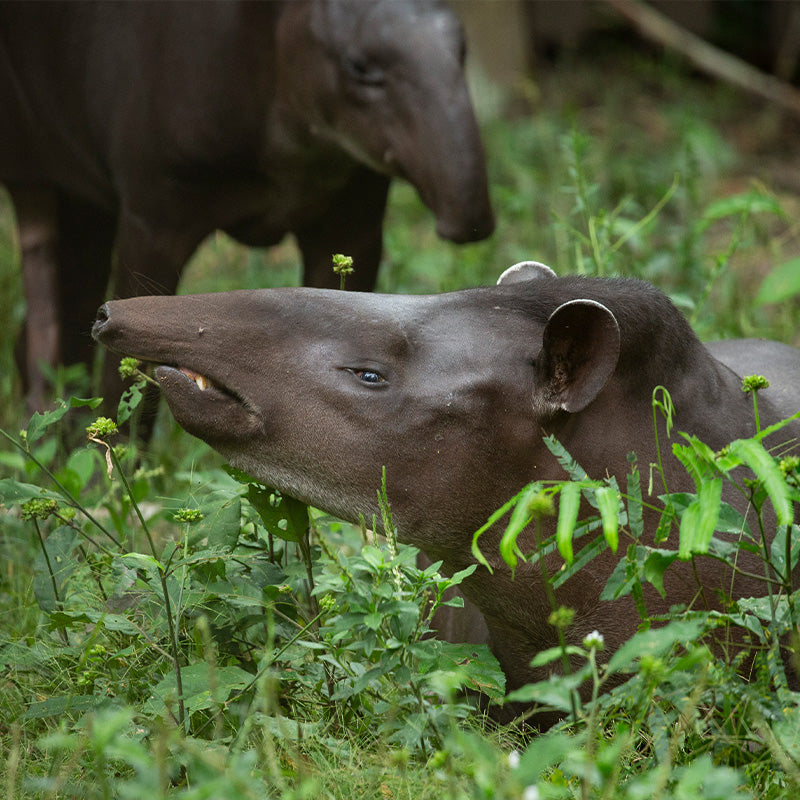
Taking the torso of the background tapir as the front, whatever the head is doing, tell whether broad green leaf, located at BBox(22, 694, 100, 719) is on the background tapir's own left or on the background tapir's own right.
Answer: on the background tapir's own right

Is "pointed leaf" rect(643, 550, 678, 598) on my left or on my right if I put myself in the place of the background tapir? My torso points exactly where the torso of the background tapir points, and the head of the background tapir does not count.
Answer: on my right

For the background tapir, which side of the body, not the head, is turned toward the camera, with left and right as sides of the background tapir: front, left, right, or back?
right

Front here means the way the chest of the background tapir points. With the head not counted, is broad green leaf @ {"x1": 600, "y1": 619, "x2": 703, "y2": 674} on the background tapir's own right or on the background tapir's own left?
on the background tapir's own right

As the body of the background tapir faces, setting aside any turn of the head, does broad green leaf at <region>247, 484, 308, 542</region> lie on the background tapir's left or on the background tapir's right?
on the background tapir's right

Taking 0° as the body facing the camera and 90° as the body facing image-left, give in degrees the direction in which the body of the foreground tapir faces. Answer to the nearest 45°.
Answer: approximately 90°

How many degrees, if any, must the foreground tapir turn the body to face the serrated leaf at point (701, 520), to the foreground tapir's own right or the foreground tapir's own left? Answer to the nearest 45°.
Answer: approximately 135° to the foreground tapir's own left

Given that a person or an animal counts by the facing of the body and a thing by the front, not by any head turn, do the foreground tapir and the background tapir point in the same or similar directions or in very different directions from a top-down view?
very different directions

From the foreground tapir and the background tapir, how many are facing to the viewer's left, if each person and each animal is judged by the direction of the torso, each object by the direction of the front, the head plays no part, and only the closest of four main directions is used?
1

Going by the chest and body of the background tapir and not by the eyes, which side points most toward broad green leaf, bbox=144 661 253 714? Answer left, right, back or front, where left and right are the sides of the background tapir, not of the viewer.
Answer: right

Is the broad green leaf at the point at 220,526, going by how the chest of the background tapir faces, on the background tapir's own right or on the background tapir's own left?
on the background tapir's own right

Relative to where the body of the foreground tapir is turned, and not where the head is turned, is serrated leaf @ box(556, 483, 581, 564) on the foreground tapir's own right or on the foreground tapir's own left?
on the foreground tapir's own left
